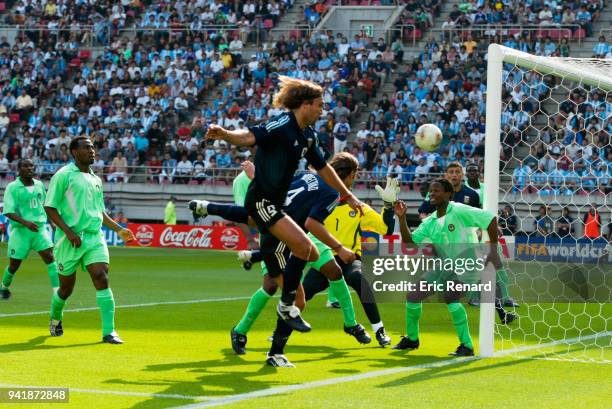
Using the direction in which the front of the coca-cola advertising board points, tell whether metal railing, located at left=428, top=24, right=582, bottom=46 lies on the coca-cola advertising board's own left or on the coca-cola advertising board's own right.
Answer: on the coca-cola advertising board's own left

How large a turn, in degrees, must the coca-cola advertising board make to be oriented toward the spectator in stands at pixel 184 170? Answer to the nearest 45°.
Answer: approximately 180°

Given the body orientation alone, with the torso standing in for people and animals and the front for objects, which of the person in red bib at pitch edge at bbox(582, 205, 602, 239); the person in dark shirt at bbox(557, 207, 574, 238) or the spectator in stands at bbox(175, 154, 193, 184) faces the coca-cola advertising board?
the spectator in stands at bbox(175, 154, 193, 184)

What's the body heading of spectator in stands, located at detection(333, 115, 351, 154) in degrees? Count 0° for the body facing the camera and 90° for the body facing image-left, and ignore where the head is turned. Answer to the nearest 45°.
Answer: approximately 0°

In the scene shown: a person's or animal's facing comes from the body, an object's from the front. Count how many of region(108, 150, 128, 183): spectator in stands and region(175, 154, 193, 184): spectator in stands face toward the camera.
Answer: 2

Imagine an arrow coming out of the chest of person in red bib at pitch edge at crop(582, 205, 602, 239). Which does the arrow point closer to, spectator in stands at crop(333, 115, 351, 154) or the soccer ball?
the soccer ball
